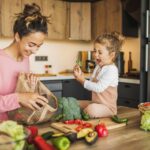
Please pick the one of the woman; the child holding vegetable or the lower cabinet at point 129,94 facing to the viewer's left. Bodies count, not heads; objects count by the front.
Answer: the child holding vegetable

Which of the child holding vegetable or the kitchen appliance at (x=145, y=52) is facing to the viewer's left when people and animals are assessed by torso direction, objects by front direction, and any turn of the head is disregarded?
the child holding vegetable

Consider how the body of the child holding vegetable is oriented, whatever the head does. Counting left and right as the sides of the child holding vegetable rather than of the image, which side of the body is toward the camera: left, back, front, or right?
left

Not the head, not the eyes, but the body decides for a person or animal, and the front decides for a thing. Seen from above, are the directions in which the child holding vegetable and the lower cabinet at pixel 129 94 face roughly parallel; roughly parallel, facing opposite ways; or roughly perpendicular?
roughly perpendicular

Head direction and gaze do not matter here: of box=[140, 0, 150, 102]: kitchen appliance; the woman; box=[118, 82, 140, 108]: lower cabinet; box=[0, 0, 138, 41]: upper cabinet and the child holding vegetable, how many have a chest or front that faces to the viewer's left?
1

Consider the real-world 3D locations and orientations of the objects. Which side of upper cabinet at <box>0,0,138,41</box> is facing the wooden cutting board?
front

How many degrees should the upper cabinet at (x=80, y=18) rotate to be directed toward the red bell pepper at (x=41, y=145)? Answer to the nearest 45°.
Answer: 0° — it already faces it

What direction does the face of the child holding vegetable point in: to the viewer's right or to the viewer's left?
to the viewer's left

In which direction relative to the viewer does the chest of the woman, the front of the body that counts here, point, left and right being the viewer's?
facing the viewer and to the right of the viewer

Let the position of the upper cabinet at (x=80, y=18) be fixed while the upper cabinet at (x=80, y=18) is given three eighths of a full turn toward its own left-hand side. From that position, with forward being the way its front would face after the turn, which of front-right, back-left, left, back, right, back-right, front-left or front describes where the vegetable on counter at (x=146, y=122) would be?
back-right

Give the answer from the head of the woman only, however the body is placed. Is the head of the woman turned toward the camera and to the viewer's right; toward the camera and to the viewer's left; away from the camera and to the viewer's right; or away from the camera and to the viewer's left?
toward the camera and to the viewer's right
